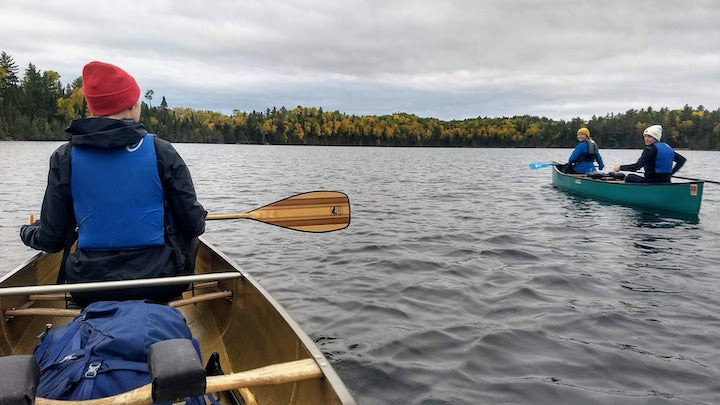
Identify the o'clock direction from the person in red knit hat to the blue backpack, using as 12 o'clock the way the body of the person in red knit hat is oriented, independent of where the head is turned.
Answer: The blue backpack is roughly at 6 o'clock from the person in red knit hat.

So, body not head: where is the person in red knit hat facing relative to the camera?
away from the camera

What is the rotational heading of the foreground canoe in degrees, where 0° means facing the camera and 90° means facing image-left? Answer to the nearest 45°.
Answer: approximately 180°

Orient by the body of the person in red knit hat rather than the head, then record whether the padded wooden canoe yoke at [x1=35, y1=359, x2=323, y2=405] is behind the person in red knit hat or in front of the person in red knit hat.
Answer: behind

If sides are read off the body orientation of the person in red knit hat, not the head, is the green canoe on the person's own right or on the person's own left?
on the person's own right
